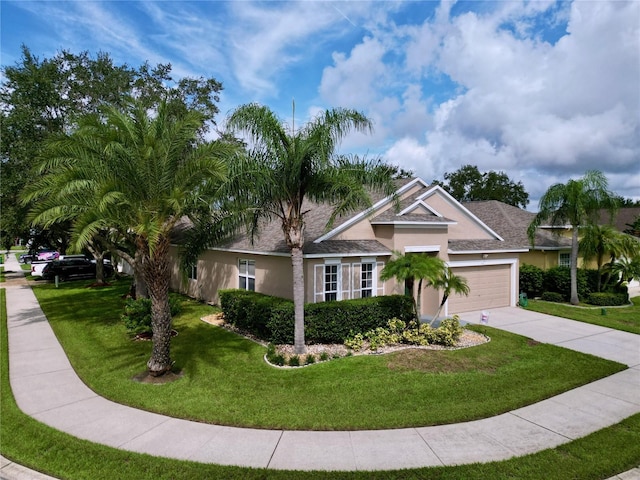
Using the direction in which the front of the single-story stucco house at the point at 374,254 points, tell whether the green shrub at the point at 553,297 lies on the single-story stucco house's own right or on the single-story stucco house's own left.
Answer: on the single-story stucco house's own left

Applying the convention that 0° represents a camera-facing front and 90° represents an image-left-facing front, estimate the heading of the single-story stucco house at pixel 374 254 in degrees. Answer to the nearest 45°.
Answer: approximately 315°

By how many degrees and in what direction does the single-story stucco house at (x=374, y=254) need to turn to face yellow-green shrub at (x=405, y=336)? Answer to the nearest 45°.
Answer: approximately 45° to its right

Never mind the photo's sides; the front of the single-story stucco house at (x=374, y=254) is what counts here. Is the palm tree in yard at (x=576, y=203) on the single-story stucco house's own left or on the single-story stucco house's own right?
on the single-story stucco house's own left

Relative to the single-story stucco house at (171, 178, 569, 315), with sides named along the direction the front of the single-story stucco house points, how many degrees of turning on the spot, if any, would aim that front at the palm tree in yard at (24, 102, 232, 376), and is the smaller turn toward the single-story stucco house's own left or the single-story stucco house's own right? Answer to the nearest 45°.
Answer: approximately 90° to the single-story stucco house's own right

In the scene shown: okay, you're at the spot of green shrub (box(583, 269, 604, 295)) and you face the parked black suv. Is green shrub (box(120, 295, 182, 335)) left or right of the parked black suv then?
left

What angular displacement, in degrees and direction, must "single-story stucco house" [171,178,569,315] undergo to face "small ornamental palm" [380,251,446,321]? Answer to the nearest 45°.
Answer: approximately 45° to its right

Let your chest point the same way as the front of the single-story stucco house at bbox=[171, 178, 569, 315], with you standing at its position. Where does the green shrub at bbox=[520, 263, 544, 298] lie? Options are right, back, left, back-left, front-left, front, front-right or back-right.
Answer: left

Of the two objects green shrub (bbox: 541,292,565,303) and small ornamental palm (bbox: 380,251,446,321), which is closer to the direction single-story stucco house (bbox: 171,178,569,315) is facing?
the small ornamental palm

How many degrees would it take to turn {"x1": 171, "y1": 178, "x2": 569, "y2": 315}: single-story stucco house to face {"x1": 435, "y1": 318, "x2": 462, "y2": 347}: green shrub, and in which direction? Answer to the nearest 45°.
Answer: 0° — it already faces it

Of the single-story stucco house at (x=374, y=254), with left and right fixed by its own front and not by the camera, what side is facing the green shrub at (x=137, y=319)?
right

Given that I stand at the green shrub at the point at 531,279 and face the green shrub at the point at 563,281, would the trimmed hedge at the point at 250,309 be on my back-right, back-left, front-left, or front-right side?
back-right

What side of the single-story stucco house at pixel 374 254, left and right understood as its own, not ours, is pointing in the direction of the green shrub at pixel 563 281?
left

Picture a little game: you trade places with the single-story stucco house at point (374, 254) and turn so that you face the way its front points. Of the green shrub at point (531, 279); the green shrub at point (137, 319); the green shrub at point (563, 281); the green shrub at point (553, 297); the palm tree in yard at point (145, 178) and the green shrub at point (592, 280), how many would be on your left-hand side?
4

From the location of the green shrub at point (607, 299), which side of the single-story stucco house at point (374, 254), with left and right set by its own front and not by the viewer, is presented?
left
